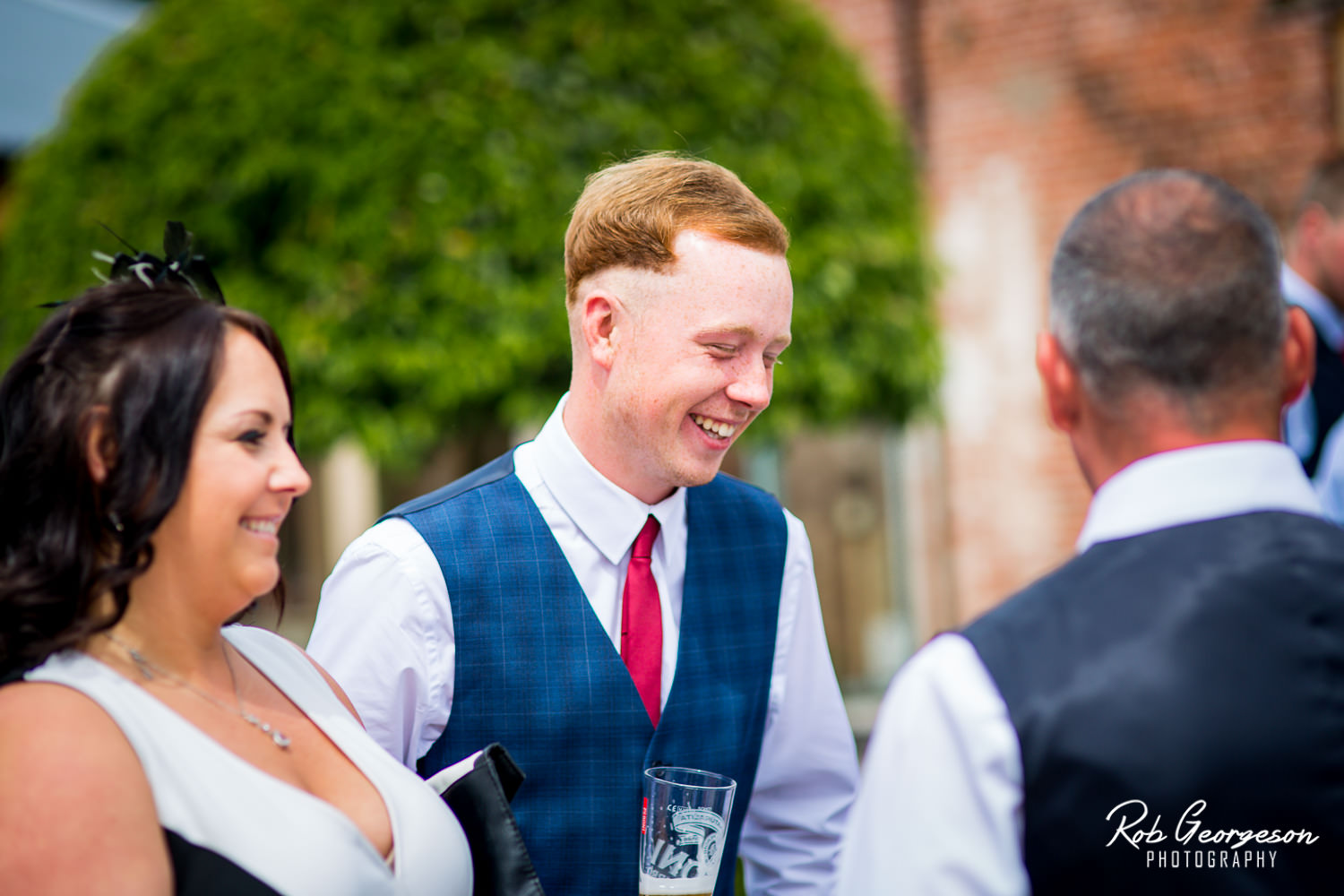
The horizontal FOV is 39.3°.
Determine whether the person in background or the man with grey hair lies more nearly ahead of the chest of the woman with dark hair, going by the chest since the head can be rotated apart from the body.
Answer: the man with grey hair

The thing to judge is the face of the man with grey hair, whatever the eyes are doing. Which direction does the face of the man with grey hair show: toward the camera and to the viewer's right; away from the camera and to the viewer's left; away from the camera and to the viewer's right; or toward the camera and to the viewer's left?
away from the camera and to the viewer's left

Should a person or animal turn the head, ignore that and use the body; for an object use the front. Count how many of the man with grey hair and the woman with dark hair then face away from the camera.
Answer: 1

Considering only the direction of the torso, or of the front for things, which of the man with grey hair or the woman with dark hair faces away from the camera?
the man with grey hair

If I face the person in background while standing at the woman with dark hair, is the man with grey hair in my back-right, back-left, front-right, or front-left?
front-right

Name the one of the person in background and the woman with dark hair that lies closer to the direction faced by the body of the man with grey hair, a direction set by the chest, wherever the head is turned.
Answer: the person in background

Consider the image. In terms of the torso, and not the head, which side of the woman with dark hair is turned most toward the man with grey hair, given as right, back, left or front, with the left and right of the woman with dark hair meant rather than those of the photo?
front

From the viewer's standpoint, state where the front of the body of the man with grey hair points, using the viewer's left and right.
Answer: facing away from the viewer

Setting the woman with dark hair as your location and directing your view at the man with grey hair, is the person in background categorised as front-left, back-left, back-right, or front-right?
front-left

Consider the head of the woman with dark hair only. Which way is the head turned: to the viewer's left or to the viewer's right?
to the viewer's right

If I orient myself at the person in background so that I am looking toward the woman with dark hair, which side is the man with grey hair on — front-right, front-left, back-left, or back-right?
front-left

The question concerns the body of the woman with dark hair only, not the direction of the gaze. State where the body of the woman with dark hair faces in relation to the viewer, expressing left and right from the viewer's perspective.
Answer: facing the viewer and to the right of the viewer

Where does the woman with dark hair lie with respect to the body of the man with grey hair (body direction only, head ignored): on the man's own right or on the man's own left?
on the man's own left

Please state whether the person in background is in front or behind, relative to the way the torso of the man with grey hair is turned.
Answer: in front
